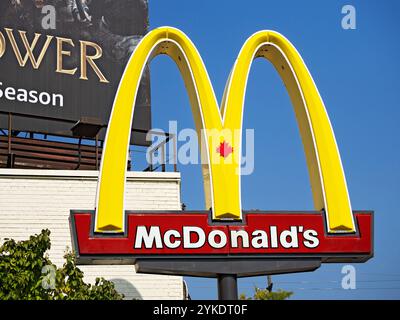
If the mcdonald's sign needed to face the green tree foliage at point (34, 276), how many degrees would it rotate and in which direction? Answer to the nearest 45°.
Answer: approximately 90° to its right

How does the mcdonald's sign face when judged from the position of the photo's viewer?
facing the viewer

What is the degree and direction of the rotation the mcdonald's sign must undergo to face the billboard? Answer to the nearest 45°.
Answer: approximately 135° to its right

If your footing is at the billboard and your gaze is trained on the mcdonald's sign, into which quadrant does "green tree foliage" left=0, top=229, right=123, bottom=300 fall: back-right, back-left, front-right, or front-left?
front-right

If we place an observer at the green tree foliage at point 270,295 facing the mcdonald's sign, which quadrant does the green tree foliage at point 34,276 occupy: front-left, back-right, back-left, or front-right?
front-right

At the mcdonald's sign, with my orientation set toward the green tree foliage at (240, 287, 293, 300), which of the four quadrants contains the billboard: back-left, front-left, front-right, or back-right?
front-left

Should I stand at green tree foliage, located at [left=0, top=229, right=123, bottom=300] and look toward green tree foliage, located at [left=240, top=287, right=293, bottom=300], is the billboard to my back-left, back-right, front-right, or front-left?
front-left

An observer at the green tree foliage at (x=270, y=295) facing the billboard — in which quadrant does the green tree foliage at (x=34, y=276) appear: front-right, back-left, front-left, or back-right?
front-left

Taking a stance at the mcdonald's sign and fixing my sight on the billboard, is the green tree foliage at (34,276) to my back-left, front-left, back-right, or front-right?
front-left

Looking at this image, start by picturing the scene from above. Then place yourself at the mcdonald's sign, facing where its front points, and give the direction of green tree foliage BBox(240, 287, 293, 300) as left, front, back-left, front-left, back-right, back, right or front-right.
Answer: back
